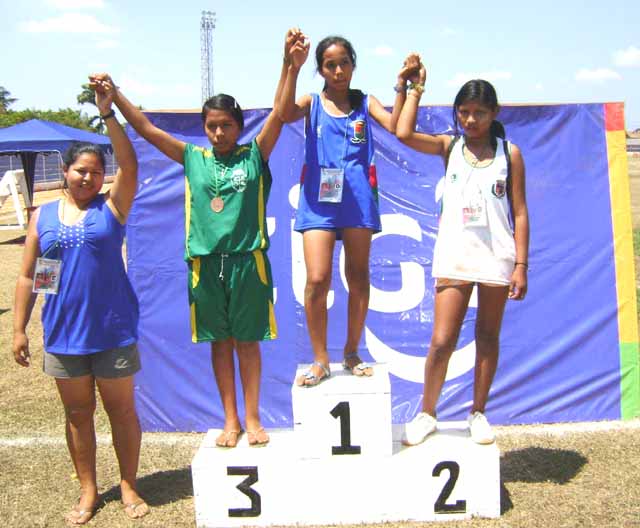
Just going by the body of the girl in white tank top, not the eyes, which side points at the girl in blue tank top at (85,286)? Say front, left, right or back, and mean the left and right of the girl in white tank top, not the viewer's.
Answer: right

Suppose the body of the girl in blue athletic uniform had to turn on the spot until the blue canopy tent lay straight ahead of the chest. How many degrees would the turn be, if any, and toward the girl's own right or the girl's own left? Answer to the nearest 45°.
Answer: approximately 135° to the girl's own right

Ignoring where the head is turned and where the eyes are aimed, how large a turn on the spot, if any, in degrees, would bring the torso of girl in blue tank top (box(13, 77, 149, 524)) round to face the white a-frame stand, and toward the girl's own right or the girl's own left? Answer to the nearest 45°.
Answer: approximately 180°

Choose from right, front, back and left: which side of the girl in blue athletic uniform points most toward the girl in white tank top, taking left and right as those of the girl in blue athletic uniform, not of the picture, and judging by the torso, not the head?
left

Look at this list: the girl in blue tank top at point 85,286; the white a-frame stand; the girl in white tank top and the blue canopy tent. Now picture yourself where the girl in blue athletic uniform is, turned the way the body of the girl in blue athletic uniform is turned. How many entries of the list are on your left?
1

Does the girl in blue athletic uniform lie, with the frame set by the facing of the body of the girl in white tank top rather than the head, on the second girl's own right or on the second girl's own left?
on the second girl's own right

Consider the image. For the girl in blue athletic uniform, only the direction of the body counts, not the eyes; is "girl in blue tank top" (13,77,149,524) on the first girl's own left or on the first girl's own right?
on the first girl's own right

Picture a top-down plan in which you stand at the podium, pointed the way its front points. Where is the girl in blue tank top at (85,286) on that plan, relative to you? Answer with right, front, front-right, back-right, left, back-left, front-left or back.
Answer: right
